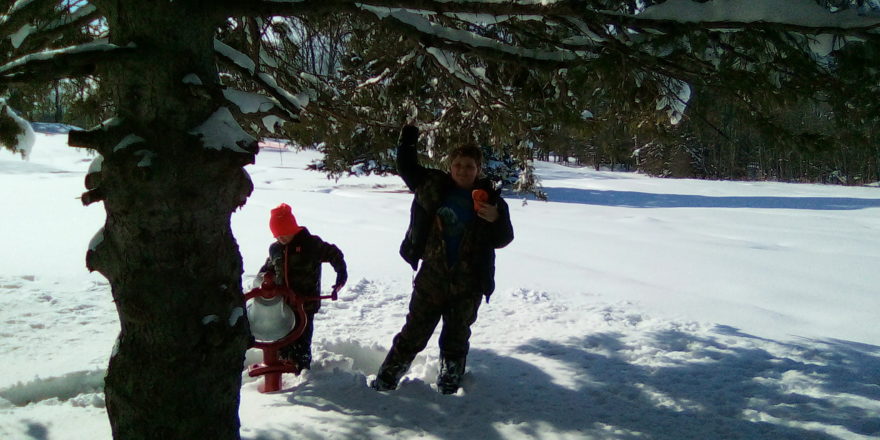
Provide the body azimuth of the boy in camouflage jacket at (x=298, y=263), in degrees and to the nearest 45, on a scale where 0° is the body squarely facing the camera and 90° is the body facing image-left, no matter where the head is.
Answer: approximately 45°

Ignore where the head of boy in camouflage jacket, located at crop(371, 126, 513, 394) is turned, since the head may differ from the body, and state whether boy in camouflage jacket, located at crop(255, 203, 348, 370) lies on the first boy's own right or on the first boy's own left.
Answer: on the first boy's own right

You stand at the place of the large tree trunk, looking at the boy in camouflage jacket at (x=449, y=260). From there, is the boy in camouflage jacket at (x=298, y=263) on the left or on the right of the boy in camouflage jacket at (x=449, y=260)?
left

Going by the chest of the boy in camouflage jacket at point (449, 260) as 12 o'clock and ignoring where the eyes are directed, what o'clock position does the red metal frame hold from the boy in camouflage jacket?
The red metal frame is roughly at 3 o'clock from the boy in camouflage jacket.

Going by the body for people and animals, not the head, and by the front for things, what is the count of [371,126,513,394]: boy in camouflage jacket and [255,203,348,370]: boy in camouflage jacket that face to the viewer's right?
0

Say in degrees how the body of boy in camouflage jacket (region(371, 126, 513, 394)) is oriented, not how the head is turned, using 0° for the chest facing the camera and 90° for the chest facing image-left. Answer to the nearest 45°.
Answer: approximately 0°

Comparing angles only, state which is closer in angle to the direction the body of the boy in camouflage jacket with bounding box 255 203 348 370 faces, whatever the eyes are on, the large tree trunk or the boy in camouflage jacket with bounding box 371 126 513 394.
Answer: the large tree trunk

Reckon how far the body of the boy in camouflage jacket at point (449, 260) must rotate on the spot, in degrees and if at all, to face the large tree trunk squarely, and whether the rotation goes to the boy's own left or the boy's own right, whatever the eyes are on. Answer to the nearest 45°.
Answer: approximately 45° to the boy's own right

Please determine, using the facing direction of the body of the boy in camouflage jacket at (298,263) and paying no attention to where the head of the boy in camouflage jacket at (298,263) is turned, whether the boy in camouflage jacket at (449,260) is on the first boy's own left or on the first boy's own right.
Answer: on the first boy's own left
